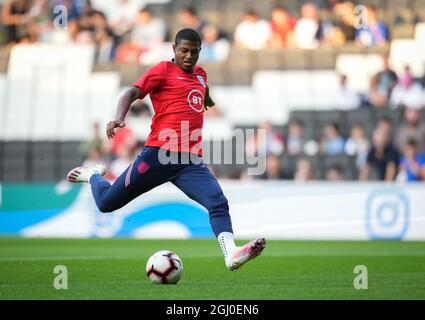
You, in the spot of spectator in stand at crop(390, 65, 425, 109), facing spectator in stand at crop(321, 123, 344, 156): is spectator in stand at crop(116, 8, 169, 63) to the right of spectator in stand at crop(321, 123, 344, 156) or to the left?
right

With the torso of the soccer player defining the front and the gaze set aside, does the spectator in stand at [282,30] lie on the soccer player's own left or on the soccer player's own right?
on the soccer player's own left

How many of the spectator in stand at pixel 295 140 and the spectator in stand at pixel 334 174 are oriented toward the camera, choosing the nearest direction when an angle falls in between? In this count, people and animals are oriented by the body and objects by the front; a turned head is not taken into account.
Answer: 2
